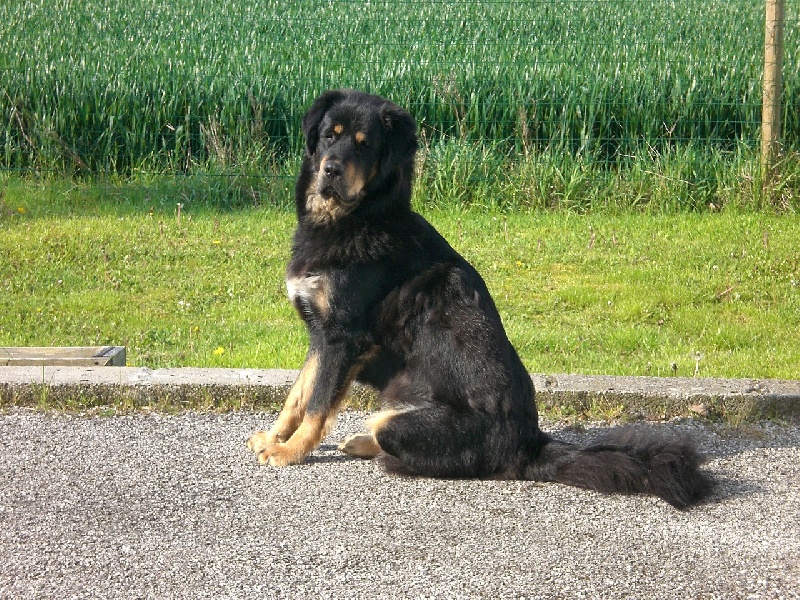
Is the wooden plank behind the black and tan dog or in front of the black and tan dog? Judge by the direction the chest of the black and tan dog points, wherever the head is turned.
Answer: in front

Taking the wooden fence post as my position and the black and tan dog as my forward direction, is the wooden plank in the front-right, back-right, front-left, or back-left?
front-right

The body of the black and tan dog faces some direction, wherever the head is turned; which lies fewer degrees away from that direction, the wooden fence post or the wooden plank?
the wooden plank

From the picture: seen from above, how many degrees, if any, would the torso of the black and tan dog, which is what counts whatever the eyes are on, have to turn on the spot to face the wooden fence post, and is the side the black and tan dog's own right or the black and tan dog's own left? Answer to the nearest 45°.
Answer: approximately 135° to the black and tan dog's own right

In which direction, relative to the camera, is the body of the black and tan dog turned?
to the viewer's left

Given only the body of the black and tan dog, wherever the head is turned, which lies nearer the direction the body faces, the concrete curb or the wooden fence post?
the concrete curb
